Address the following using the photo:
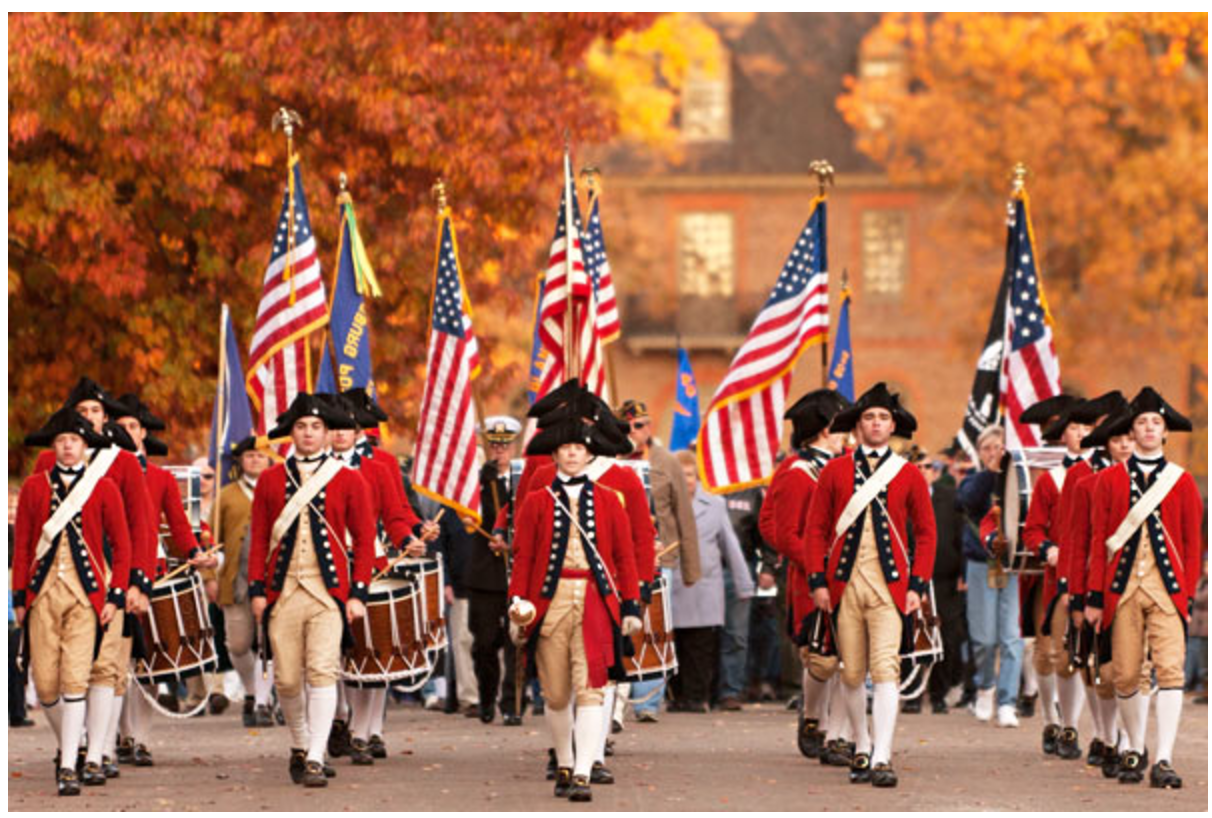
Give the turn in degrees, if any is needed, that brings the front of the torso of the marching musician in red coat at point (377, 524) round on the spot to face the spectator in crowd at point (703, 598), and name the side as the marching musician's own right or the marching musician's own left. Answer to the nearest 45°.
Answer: approximately 135° to the marching musician's own left

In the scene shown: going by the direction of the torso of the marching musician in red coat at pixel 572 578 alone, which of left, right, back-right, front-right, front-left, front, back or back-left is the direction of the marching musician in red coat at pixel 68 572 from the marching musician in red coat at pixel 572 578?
right

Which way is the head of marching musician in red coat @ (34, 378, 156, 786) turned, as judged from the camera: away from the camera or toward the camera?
toward the camera

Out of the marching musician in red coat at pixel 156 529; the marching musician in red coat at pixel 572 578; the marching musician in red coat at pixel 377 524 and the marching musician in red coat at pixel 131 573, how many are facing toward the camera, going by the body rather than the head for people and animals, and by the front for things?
4

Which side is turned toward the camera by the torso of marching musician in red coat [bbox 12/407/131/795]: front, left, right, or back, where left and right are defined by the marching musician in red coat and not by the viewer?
front

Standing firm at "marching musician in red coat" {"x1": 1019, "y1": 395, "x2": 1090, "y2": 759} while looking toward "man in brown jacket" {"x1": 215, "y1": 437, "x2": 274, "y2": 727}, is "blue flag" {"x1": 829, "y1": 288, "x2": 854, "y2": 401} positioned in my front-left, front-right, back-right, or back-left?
front-right

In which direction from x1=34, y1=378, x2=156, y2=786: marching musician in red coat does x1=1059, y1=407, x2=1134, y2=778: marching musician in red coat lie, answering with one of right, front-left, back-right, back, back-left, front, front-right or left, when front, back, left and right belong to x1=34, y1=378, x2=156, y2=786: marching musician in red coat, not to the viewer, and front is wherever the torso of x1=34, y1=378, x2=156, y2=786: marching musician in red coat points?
left

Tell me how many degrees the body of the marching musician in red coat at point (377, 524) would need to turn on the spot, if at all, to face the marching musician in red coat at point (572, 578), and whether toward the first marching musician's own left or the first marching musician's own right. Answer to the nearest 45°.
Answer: approximately 45° to the first marching musician's own left

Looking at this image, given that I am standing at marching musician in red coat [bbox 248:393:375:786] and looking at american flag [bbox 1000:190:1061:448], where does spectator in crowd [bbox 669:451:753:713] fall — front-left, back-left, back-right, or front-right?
front-left

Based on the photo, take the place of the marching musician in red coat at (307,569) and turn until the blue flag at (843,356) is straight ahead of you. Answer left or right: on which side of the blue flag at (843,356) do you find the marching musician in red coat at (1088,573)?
right

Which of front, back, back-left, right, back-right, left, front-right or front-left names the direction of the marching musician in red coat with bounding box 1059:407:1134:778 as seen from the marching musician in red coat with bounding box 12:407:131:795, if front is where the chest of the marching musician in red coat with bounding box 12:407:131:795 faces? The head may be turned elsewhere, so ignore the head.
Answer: left

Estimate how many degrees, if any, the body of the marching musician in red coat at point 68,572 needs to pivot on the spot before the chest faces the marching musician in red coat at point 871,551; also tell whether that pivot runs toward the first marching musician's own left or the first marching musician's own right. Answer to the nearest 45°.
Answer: approximately 90° to the first marching musician's own left

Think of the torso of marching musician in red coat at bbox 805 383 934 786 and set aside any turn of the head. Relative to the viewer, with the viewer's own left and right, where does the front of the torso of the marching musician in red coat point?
facing the viewer

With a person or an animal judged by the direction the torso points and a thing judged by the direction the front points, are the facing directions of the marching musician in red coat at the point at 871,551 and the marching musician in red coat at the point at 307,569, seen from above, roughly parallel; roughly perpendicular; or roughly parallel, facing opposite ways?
roughly parallel

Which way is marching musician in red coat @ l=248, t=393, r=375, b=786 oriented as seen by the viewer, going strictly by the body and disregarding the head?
toward the camera

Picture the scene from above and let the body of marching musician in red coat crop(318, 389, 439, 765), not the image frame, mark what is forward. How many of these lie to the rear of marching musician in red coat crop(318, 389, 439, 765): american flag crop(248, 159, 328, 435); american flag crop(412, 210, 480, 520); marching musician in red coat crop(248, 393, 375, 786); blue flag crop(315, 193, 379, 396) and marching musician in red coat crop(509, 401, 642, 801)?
3

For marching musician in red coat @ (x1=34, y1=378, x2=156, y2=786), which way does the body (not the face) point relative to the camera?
toward the camera
